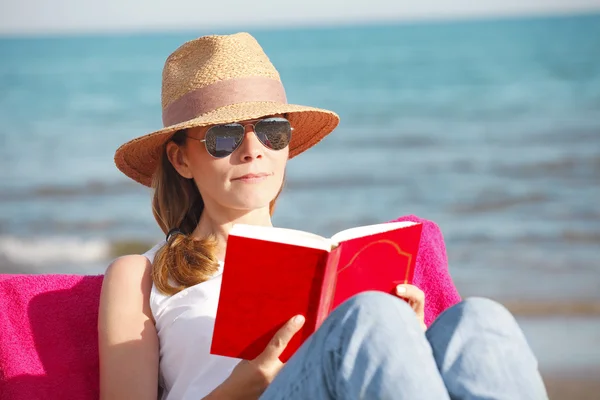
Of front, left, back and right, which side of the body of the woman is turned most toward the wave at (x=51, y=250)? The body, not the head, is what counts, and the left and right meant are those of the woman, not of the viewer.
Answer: back

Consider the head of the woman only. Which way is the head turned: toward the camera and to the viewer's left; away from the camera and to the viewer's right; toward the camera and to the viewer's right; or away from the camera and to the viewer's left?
toward the camera and to the viewer's right

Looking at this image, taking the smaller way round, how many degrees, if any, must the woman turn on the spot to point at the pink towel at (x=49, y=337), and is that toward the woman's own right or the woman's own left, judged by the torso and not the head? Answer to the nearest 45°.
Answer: approximately 135° to the woman's own right
